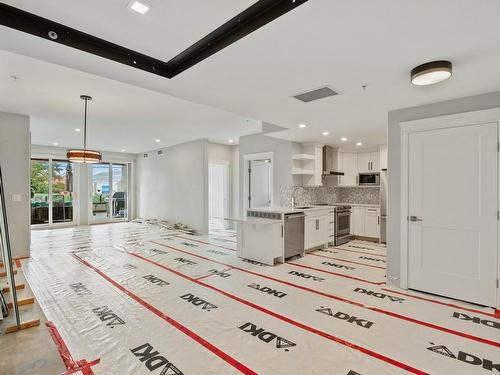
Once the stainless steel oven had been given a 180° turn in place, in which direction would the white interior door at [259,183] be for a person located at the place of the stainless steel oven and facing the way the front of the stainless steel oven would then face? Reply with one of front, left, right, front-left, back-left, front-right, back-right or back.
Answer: front-left

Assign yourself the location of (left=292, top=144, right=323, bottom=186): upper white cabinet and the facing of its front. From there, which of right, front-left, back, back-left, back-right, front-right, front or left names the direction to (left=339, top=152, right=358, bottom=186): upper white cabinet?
left

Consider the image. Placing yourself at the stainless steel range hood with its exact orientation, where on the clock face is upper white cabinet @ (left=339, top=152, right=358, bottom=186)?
The upper white cabinet is roughly at 9 o'clock from the stainless steel range hood.

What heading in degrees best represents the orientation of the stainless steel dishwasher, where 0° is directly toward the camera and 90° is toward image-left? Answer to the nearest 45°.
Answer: approximately 315°

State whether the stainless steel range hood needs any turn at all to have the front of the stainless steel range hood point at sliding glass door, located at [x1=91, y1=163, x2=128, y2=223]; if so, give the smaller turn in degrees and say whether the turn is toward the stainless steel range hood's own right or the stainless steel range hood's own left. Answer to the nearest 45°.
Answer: approximately 135° to the stainless steel range hood's own right

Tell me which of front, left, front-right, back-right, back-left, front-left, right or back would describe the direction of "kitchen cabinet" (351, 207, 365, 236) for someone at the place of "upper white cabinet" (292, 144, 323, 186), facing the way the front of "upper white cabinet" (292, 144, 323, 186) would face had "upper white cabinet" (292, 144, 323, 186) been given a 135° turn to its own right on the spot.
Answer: back-right

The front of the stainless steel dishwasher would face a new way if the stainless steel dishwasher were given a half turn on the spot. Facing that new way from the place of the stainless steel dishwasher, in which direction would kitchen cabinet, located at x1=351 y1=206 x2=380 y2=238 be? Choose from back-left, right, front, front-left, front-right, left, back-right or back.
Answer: right

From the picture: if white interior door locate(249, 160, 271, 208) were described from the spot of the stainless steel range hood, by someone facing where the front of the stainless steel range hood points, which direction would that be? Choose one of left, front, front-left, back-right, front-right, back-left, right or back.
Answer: back-right

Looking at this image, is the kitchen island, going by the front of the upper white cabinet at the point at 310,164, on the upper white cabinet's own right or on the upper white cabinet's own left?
on the upper white cabinet's own right
